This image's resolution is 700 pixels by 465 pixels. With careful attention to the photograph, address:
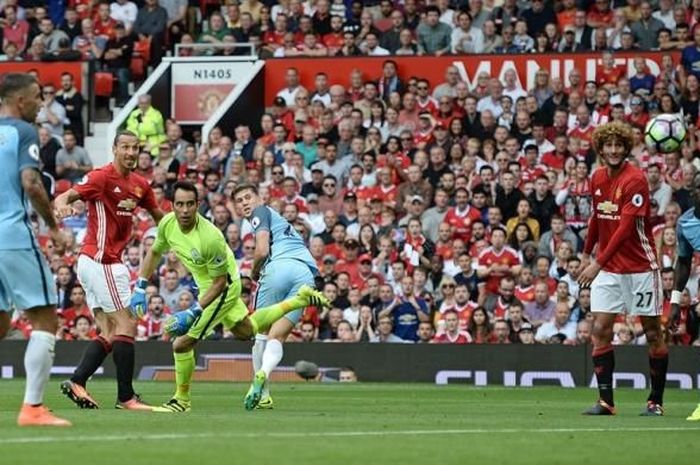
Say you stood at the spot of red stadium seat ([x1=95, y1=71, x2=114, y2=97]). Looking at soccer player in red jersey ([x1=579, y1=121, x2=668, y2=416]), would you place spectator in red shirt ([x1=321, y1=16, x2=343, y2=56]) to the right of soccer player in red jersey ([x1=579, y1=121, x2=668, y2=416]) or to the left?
left

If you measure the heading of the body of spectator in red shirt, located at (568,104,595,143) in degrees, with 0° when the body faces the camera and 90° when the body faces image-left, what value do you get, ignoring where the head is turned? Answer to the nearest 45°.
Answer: approximately 0°

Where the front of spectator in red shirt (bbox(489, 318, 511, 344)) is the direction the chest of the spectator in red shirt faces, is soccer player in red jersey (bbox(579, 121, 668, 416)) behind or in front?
in front

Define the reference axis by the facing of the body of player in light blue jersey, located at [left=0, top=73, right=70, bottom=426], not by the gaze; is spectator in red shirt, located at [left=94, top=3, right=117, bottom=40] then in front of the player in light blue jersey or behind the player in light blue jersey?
in front

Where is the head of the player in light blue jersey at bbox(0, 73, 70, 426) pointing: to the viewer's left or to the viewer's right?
to the viewer's right
